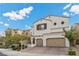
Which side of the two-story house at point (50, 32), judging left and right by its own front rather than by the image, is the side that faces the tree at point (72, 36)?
left

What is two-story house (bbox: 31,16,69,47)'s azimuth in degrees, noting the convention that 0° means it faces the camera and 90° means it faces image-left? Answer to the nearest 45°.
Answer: approximately 0°

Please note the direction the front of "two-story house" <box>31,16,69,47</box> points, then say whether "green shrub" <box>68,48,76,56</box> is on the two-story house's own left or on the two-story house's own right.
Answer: on the two-story house's own left

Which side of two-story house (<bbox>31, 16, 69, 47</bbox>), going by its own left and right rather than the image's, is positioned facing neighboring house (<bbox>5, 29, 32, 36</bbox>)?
right

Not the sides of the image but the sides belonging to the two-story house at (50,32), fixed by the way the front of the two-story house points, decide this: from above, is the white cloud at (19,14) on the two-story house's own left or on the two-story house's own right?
on the two-story house's own right
